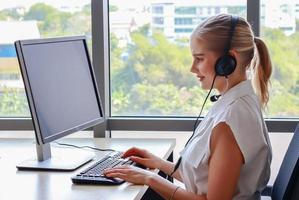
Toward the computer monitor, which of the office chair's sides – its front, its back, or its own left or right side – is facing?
front

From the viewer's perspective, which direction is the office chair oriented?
to the viewer's left

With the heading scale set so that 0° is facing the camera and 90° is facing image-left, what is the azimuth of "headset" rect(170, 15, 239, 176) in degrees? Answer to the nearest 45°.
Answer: approximately 90°

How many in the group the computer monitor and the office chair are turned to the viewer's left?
1

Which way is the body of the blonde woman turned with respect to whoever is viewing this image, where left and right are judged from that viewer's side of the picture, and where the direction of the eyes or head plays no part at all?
facing to the left of the viewer

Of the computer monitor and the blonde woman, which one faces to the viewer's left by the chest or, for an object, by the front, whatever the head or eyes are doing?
the blonde woman

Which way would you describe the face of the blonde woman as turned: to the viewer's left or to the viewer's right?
to the viewer's left
